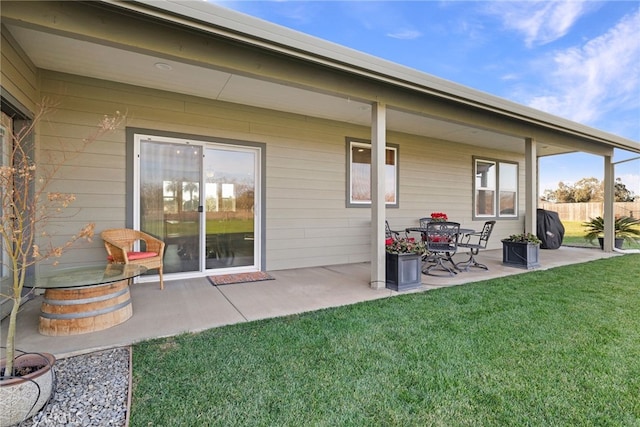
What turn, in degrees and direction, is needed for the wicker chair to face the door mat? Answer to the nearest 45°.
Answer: approximately 45° to its left

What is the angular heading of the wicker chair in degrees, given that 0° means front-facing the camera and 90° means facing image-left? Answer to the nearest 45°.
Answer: approximately 315°

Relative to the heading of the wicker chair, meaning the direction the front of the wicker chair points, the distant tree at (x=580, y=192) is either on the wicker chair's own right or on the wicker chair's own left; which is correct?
on the wicker chair's own left

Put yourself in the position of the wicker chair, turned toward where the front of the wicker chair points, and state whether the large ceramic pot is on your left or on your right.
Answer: on your right

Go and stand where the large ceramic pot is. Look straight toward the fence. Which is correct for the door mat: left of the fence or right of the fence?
left

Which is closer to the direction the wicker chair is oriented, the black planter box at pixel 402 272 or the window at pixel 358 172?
the black planter box

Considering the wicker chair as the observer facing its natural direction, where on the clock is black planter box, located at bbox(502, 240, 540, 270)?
The black planter box is roughly at 11 o'clock from the wicker chair.

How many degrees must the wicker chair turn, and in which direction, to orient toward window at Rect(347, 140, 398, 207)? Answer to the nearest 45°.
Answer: approximately 45° to its left

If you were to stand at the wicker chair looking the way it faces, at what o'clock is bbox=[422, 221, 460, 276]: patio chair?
The patio chair is roughly at 11 o'clock from the wicker chair.

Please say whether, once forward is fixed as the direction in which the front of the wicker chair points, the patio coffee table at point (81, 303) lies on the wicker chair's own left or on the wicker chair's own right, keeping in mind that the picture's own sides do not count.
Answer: on the wicker chair's own right
